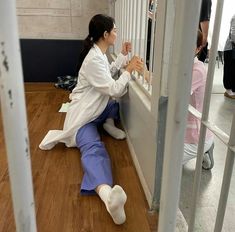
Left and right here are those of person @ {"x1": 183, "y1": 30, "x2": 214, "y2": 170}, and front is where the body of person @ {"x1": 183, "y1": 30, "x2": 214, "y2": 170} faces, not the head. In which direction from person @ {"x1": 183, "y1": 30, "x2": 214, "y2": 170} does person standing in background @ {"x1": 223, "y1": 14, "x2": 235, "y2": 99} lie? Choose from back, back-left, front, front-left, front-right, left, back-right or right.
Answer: right

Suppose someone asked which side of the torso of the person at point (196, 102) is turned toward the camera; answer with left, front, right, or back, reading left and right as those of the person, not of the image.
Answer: left
